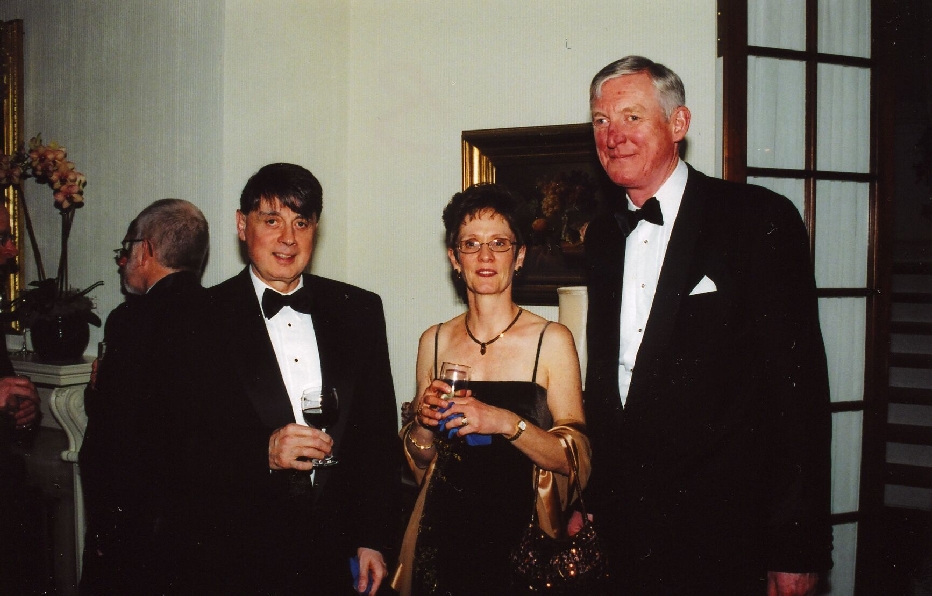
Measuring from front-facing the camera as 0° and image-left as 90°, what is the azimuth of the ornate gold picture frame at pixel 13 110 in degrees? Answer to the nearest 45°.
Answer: approximately 0°

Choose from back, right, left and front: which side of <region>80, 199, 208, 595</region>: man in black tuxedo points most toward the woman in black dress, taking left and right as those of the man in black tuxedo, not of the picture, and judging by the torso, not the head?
back

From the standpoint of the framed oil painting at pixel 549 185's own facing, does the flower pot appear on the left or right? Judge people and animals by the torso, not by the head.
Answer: on its right

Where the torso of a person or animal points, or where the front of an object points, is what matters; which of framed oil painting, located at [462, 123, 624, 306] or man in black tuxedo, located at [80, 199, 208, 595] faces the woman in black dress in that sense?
the framed oil painting

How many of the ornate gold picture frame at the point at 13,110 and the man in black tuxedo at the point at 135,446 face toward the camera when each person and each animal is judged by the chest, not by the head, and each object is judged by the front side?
1

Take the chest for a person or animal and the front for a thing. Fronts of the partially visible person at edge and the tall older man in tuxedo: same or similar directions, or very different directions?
very different directions

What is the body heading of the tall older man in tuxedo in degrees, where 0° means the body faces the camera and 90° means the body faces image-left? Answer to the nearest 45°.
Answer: approximately 45°

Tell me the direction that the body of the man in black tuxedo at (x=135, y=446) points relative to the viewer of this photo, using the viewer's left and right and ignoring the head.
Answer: facing away from the viewer and to the left of the viewer

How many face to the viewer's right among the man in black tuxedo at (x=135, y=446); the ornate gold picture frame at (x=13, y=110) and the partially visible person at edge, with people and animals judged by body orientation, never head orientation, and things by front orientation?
1

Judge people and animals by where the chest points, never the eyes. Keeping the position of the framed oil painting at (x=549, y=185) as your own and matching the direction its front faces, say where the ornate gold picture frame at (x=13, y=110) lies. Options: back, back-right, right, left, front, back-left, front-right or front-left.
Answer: right

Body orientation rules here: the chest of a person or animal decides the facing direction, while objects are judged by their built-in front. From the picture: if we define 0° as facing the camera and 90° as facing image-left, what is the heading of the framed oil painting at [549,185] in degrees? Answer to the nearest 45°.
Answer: approximately 0°

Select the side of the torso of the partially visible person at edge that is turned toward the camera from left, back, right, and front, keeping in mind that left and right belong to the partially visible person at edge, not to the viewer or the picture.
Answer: right

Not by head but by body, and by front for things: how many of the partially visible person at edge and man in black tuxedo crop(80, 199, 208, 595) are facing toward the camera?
0
